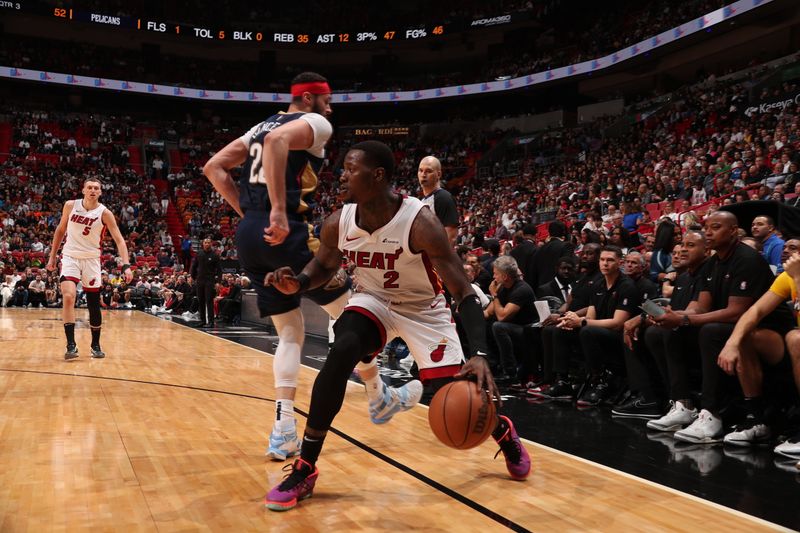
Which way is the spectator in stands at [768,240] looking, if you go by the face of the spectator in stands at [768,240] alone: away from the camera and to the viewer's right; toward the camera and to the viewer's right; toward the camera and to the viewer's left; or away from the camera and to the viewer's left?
toward the camera and to the viewer's left

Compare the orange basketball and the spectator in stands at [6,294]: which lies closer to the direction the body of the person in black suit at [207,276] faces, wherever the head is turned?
the orange basketball

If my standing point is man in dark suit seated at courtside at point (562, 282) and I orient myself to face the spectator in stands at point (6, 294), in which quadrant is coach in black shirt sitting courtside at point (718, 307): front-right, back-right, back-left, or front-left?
back-left

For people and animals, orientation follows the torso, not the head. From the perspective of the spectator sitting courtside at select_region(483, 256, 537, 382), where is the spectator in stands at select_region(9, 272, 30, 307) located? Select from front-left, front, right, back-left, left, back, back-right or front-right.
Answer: right

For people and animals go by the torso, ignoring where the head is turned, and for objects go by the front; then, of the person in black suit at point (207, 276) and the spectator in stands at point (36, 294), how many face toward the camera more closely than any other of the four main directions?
2

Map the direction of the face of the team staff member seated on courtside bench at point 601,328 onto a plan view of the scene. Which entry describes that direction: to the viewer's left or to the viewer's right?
to the viewer's left

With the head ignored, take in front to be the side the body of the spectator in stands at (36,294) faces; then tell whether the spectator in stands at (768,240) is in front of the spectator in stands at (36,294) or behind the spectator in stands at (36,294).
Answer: in front

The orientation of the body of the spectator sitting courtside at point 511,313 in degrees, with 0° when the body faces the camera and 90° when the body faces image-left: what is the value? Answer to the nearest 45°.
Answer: approximately 45°

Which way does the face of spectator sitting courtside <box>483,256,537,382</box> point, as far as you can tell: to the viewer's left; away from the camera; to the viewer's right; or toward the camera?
to the viewer's left

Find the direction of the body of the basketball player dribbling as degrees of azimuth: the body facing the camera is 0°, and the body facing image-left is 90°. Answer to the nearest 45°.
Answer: approximately 45°

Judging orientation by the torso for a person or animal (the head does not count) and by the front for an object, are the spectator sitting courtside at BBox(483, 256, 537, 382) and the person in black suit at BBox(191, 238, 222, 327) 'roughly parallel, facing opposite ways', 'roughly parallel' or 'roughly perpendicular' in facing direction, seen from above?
roughly perpendicular

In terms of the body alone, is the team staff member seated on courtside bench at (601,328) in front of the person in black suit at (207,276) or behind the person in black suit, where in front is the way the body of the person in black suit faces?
in front

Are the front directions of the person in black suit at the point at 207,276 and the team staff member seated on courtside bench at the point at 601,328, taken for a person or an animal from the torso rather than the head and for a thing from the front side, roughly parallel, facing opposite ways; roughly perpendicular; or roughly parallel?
roughly perpendicular
